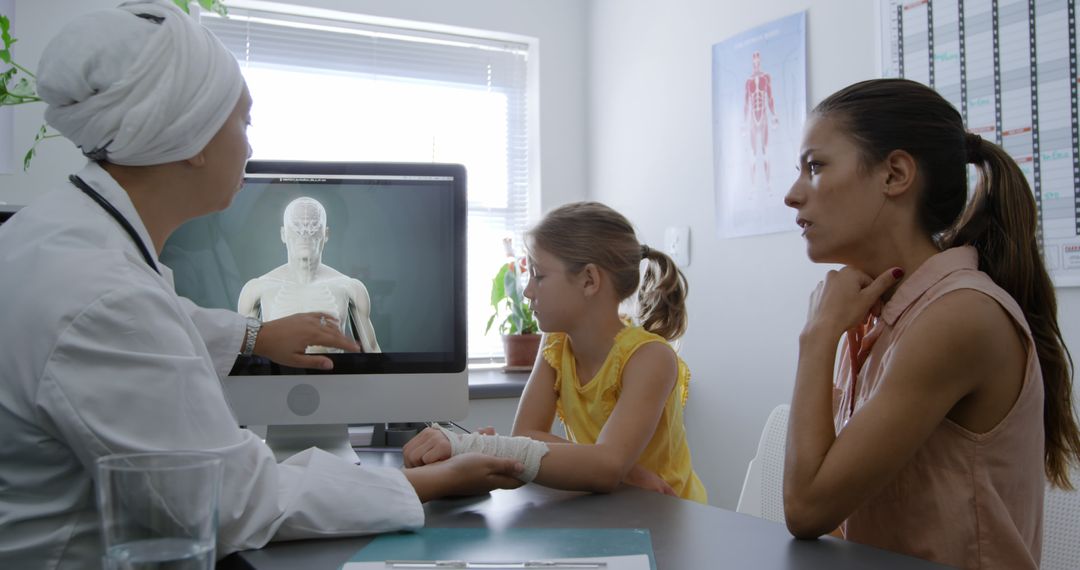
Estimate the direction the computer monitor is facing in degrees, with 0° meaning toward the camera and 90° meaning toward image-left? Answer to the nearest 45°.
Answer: approximately 0°

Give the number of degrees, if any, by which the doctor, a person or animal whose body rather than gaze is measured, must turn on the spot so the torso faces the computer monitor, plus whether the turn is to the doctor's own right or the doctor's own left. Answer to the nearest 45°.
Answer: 0° — they already face it

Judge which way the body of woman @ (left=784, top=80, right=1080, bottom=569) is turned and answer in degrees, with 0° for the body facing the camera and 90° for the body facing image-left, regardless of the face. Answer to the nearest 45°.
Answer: approximately 90°

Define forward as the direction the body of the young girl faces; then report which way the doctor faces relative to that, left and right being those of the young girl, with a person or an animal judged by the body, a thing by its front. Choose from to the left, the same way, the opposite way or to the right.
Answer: the opposite way

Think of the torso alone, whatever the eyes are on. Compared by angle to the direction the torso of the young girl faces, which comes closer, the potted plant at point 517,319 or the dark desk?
the dark desk

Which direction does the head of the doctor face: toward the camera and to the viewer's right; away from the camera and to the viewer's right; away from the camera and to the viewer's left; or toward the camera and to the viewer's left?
away from the camera and to the viewer's right

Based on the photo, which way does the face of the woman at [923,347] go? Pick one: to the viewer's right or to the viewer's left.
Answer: to the viewer's left

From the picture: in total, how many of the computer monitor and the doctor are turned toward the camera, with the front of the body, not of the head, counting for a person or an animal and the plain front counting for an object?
1

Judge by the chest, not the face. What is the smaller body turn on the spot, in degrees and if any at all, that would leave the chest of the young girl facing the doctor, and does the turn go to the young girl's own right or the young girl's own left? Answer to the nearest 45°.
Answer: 0° — they already face them

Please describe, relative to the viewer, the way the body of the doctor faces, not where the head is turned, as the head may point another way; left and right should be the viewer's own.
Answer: facing away from the viewer and to the right of the viewer

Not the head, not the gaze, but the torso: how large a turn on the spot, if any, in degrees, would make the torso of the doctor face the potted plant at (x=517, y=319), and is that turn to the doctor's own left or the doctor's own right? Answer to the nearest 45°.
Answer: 0° — they already face it
